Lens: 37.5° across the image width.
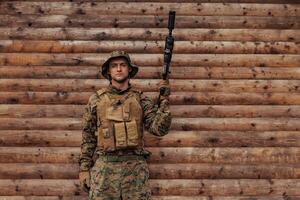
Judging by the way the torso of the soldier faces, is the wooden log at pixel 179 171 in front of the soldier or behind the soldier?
behind

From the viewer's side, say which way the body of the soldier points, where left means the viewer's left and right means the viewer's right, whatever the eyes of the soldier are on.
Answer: facing the viewer

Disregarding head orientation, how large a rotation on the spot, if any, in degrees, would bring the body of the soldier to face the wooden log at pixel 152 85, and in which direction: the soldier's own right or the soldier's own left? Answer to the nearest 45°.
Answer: approximately 180°

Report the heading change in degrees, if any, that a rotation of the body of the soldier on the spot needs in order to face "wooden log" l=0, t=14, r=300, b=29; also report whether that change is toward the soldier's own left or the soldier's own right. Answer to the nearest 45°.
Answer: approximately 180°

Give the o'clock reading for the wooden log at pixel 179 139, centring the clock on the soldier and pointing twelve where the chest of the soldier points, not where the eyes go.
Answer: The wooden log is roughly at 7 o'clock from the soldier.

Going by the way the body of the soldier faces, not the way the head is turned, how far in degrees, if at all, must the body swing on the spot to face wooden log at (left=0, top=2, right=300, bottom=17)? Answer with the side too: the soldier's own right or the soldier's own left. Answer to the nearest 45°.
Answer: approximately 180°

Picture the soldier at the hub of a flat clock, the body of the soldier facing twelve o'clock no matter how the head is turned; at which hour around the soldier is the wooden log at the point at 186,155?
The wooden log is roughly at 7 o'clock from the soldier.

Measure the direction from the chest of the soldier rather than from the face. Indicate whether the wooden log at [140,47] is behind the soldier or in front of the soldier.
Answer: behind

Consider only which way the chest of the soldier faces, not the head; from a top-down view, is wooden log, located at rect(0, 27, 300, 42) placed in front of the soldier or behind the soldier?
behind

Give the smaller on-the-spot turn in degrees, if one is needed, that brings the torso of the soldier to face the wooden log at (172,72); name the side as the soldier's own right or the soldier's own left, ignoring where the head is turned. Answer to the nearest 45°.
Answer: approximately 180°

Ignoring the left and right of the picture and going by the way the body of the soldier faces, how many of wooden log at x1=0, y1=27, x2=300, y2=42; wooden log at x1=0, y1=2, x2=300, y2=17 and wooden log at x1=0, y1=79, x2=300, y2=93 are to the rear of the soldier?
3
